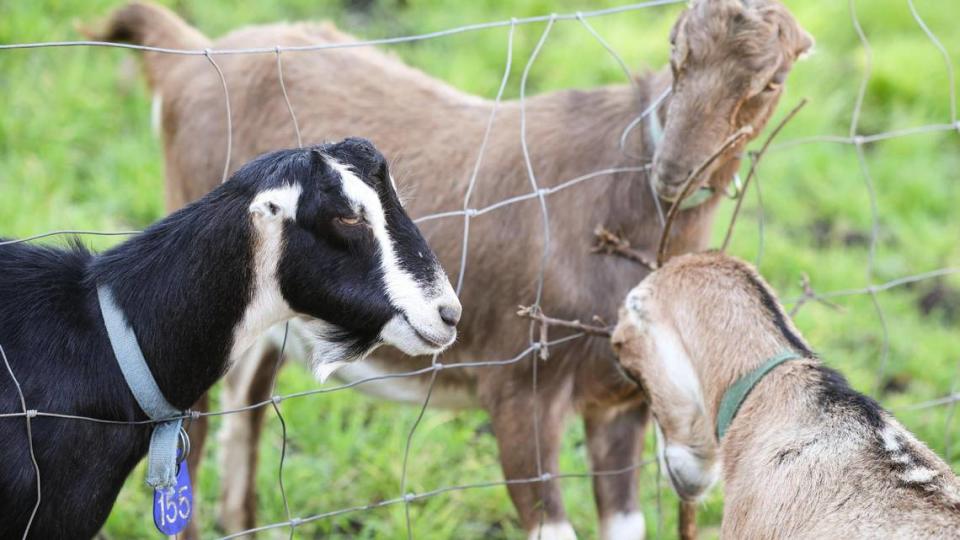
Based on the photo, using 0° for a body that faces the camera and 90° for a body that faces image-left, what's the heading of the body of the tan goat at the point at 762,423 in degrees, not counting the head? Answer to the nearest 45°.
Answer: approximately 135°

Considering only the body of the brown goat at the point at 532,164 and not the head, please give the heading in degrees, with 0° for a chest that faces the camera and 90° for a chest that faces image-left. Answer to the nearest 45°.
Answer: approximately 315°

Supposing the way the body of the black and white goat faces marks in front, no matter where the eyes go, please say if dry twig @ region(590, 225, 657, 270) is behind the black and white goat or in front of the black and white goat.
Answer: in front

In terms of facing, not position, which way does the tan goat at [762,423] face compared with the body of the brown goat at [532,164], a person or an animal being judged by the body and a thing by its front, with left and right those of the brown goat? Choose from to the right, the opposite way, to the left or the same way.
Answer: the opposite way

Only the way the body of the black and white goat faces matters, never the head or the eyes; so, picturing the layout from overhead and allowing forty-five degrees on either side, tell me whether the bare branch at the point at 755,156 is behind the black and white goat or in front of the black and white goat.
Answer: in front

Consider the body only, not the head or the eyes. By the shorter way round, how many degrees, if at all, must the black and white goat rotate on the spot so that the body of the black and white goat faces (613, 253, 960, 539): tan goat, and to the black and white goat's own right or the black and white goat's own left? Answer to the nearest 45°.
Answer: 0° — it already faces it

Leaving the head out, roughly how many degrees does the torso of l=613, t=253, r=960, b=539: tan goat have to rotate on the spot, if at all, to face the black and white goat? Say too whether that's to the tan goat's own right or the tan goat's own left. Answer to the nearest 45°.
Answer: approximately 45° to the tan goat's own left

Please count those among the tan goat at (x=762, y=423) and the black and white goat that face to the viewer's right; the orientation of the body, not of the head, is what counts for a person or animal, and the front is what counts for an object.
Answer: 1

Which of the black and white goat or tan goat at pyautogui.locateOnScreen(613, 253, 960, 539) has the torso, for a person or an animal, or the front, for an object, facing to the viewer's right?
the black and white goat

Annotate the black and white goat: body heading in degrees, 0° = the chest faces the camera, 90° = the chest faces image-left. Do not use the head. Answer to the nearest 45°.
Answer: approximately 270°
